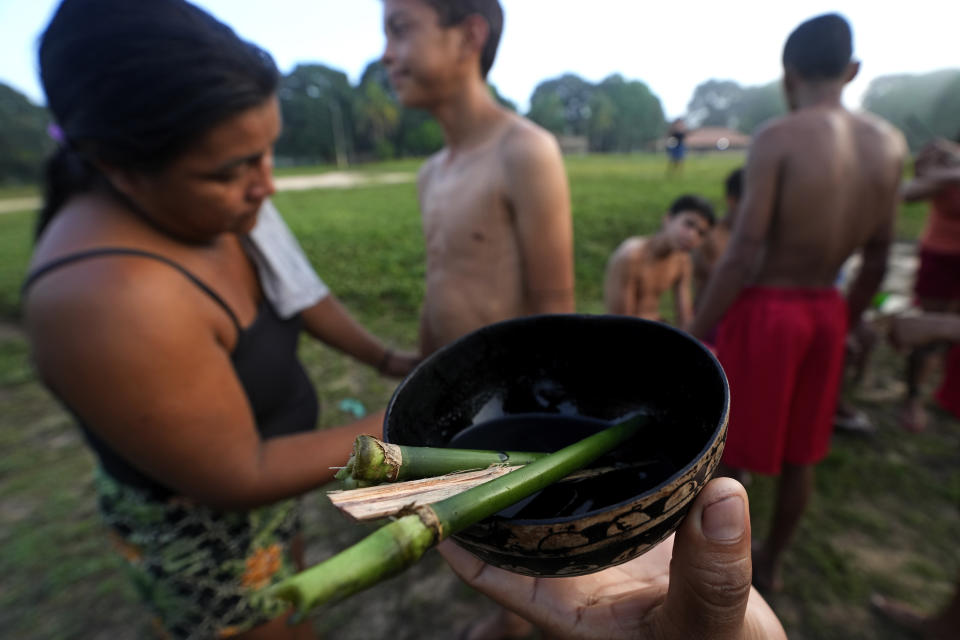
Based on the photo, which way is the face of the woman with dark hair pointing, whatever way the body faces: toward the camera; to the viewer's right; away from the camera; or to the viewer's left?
to the viewer's right

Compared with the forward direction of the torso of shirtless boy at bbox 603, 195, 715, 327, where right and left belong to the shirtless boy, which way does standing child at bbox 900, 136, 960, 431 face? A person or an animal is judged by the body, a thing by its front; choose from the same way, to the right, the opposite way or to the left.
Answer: to the right

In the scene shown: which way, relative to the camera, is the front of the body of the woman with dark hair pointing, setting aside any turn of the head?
to the viewer's right

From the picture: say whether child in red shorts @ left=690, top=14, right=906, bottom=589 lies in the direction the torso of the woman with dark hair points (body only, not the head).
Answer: yes

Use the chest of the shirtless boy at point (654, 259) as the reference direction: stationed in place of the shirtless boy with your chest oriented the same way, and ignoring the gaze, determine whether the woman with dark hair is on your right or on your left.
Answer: on your right

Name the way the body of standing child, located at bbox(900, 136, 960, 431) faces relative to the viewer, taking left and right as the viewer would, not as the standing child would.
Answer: facing the viewer and to the left of the viewer

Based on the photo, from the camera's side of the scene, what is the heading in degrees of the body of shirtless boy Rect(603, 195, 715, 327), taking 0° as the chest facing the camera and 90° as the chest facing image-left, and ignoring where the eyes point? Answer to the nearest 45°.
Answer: approximately 315°

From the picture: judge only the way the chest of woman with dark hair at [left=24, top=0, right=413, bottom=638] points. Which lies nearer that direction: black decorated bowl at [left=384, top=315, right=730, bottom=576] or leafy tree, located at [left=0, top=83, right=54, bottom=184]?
the black decorated bowl

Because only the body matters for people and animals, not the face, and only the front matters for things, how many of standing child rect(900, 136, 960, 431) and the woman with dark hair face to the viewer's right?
1

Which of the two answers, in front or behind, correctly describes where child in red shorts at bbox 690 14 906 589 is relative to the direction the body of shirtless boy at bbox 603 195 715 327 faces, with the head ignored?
in front

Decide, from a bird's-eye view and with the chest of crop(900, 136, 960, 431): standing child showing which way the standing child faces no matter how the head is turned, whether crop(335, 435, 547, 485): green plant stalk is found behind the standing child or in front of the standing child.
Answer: in front

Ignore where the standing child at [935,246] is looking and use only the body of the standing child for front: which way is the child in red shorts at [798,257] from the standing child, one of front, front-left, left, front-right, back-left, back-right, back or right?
front-left
